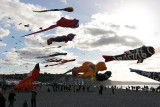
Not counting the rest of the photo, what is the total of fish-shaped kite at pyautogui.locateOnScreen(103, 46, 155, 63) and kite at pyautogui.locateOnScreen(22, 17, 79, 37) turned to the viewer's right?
2

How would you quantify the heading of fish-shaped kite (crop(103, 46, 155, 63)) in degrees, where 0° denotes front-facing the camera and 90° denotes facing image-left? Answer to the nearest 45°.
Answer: approximately 270°

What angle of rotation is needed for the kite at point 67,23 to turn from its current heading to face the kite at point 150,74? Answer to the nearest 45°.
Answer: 0° — it already faces it

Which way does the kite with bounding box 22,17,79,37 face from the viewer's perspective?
to the viewer's right
